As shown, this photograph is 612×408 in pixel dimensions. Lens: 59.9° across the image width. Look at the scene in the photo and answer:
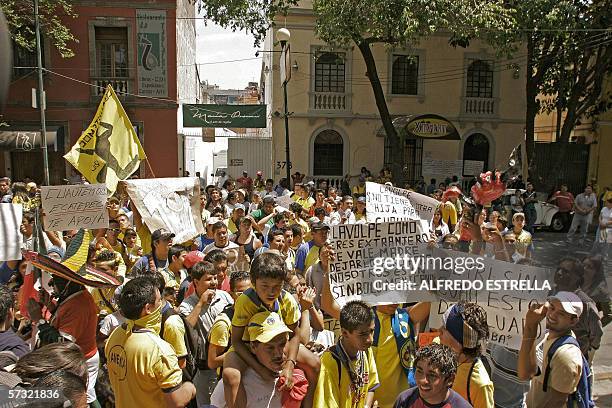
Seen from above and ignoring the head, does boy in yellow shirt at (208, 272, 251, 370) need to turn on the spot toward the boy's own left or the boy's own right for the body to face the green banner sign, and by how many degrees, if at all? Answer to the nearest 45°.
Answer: approximately 135° to the boy's own left

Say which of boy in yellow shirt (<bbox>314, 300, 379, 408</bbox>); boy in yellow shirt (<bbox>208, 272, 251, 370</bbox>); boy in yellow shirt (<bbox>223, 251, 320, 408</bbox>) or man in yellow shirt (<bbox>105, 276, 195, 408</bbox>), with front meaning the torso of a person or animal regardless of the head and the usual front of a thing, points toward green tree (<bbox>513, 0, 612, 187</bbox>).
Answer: the man in yellow shirt

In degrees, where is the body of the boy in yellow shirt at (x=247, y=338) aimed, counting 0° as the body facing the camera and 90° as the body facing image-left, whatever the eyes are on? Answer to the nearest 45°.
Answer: approximately 0°

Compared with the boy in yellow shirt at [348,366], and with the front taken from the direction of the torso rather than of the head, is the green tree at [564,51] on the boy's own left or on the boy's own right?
on the boy's own left

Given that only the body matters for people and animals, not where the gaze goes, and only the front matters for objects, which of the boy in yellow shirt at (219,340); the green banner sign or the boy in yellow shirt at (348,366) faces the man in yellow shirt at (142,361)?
the green banner sign

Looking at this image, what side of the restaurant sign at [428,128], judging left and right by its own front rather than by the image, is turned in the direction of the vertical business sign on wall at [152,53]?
right

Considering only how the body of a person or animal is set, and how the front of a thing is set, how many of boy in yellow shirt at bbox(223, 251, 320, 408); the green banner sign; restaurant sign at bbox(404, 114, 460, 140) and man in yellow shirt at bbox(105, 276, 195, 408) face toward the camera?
3

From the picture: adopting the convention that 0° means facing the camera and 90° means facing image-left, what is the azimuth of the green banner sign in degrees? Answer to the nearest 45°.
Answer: approximately 0°

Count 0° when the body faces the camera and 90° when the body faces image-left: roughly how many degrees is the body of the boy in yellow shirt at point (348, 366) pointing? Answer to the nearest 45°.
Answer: approximately 315°
